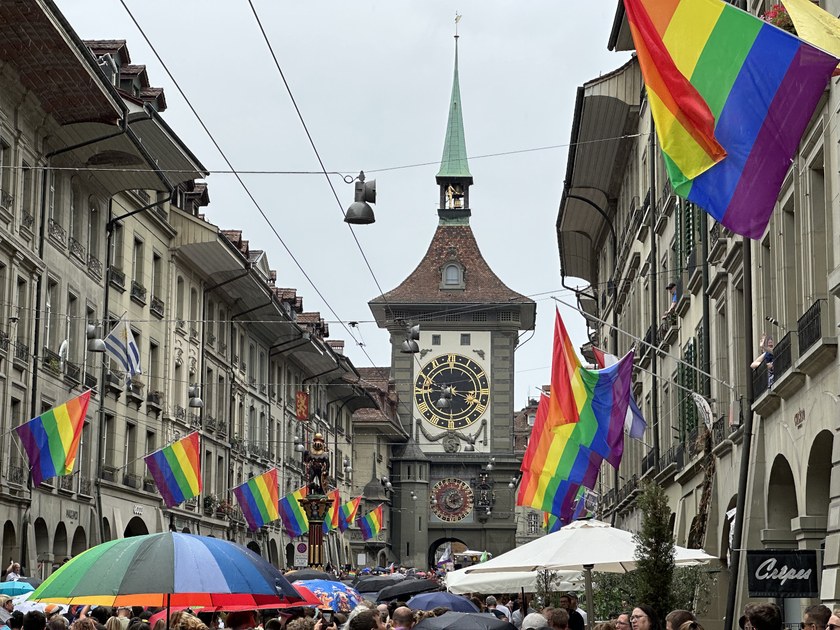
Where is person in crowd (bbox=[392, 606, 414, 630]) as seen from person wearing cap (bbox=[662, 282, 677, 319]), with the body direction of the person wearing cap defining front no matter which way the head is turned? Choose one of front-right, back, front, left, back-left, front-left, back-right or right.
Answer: left

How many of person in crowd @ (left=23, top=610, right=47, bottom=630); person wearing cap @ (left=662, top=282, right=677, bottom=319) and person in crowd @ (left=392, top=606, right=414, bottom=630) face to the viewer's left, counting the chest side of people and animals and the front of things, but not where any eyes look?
1

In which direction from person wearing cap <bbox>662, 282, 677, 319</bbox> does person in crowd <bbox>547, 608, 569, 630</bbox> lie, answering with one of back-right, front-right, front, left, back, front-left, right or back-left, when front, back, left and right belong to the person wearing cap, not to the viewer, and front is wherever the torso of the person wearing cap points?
left

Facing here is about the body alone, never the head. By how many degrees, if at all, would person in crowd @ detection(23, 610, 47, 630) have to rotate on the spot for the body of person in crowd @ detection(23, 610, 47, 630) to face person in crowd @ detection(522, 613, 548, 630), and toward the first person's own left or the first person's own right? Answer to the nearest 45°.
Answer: approximately 90° to the first person's own right

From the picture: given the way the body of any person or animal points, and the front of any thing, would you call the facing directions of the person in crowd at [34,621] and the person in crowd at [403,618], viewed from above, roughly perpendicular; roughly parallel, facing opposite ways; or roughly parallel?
roughly parallel

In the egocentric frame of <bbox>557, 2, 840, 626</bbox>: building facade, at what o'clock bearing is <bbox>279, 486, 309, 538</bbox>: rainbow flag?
The rainbow flag is roughly at 2 o'clock from the building facade.

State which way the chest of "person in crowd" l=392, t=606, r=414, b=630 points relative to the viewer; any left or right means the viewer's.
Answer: facing away from the viewer

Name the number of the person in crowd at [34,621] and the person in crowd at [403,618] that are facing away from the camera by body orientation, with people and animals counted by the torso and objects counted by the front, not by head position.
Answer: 2

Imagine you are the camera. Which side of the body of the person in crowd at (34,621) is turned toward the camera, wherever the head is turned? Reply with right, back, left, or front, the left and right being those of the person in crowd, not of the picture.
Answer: back

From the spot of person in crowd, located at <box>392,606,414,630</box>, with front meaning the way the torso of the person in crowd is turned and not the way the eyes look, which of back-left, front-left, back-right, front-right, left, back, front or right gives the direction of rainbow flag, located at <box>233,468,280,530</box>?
front

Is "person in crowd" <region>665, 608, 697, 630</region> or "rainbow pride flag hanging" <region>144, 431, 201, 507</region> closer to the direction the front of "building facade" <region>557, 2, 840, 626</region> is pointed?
the rainbow pride flag hanging

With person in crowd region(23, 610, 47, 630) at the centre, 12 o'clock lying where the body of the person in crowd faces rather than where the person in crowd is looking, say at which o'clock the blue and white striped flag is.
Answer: The blue and white striped flag is roughly at 12 o'clock from the person in crowd.

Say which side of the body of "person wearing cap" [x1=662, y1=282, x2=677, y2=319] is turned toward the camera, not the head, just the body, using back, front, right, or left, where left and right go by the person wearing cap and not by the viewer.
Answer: left

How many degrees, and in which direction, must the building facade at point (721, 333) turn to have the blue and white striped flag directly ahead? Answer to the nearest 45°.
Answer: approximately 45° to its right

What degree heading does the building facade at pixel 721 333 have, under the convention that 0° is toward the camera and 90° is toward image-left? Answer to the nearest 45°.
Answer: approximately 90°

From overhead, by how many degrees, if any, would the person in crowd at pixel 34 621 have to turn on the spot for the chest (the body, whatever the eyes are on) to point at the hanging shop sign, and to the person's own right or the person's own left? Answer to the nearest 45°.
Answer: approximately 90° to the person's own right

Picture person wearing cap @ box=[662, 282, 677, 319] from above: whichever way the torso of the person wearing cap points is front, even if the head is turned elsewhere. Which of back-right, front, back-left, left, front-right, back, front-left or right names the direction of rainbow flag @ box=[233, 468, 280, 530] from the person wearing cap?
front-right
